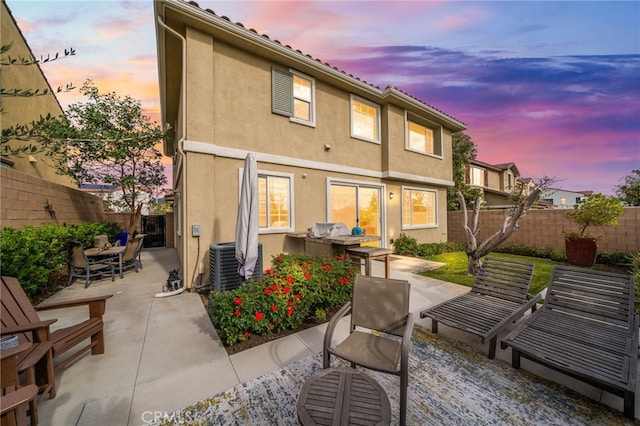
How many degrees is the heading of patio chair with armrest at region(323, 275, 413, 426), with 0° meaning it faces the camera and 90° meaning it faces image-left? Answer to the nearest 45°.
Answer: approximately 45°

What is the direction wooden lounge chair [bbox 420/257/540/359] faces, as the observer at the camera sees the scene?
facing the viewer and to the left of the viewer

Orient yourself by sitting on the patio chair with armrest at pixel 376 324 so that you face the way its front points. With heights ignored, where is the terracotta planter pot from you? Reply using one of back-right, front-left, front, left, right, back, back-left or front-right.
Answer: back

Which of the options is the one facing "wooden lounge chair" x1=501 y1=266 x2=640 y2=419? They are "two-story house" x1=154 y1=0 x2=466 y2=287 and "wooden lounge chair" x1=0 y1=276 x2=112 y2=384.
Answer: "wooden lounge chair" x1=0 y1=276 x2=112 y2=384

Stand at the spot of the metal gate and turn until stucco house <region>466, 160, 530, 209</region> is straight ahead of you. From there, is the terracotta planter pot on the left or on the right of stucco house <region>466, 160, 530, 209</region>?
right

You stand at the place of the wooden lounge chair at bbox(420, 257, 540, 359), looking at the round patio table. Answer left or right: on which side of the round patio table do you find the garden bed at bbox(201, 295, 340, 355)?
right

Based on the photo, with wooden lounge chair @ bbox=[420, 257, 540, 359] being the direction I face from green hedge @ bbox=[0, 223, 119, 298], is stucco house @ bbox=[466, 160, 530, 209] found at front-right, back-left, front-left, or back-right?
front-left

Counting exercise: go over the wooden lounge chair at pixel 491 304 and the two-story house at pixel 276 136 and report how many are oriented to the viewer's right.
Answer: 0

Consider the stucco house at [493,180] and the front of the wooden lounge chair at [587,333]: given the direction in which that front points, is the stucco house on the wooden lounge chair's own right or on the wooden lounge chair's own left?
on the wooden lounge chair's own right

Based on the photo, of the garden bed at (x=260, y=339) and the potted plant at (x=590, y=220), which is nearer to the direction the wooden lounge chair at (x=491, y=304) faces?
the garden bed

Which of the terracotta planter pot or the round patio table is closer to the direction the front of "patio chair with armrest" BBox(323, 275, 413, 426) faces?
the round patio table

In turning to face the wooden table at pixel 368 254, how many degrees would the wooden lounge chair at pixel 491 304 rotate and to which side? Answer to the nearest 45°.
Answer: approximately 45° to its right

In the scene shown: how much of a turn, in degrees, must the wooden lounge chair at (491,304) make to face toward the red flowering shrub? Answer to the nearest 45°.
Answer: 0° — it already faces it

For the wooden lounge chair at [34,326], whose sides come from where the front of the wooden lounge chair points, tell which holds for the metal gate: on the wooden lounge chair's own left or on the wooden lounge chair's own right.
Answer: on the wooden lounge chair's own left

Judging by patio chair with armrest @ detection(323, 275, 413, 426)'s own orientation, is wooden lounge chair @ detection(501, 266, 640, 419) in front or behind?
behind

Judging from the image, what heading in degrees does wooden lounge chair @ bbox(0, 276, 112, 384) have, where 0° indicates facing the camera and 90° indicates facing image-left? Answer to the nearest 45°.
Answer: approximately 315°

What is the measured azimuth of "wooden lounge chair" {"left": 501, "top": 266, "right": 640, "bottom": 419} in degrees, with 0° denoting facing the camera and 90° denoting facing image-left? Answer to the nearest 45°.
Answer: approximately 45°

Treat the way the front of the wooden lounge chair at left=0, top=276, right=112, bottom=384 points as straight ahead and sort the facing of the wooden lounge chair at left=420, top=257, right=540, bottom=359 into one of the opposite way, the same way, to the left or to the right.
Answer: the opposite way

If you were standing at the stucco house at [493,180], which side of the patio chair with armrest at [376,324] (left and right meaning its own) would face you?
back
